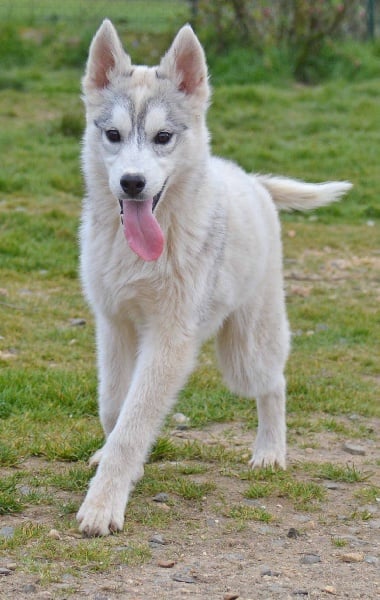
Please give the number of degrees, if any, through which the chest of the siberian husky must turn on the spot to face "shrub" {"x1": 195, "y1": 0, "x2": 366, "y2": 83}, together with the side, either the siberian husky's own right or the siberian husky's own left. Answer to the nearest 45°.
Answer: approximately 135° to the siberian husky's own right

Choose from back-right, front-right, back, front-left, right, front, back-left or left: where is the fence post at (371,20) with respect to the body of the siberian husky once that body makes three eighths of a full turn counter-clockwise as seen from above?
left

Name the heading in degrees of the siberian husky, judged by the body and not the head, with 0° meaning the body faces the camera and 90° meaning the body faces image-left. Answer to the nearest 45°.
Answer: approximately 45°
